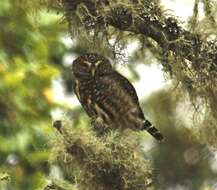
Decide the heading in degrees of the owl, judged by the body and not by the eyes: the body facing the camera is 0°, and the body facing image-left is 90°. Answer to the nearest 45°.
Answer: approximately 45°
